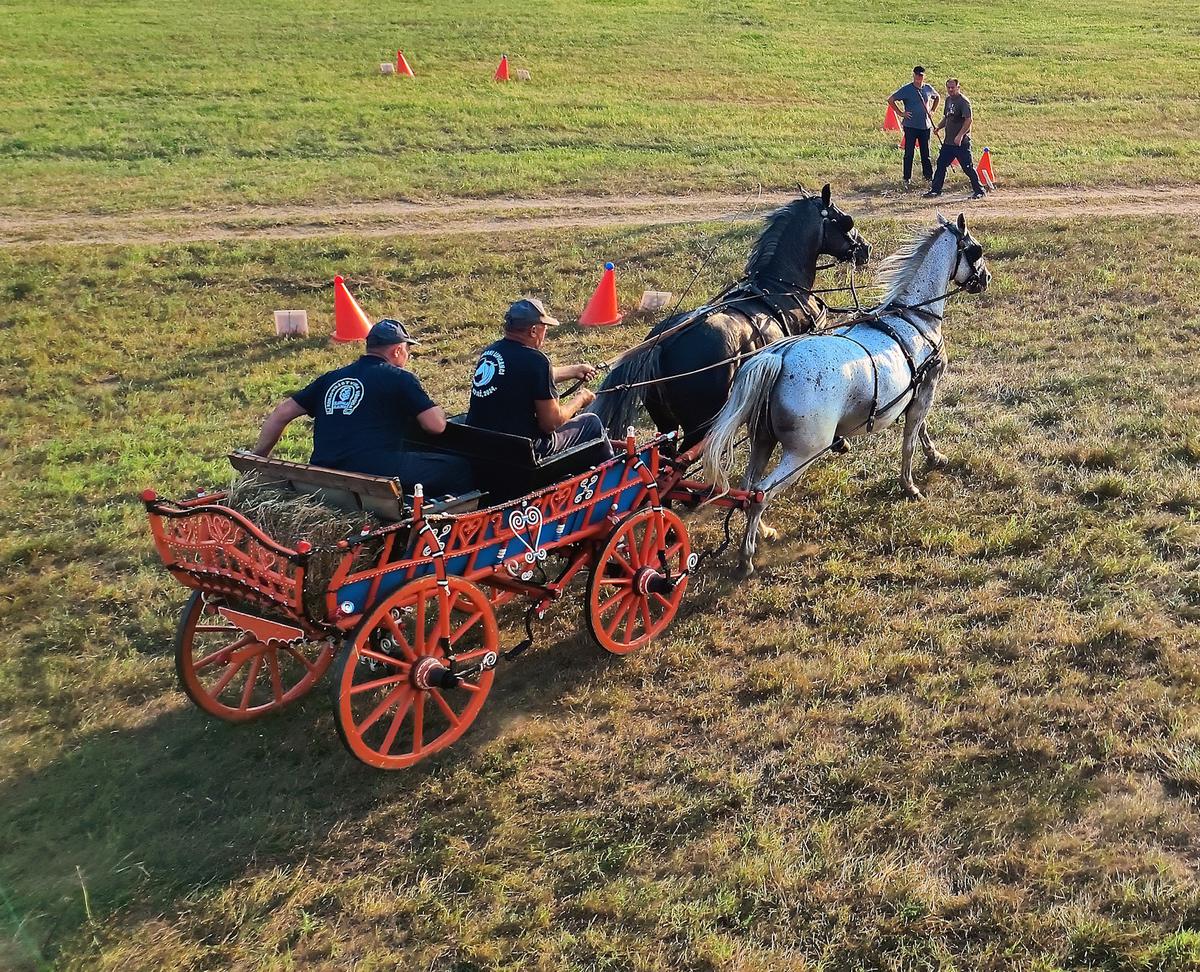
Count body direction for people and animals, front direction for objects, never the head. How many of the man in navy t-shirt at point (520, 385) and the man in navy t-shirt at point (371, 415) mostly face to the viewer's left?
0

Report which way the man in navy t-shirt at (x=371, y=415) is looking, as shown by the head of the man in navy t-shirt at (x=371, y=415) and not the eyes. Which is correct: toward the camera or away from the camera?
away from the camera

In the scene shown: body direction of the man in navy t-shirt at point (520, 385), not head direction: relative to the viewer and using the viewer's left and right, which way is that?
facing away from the viewer and to the right of the viewer

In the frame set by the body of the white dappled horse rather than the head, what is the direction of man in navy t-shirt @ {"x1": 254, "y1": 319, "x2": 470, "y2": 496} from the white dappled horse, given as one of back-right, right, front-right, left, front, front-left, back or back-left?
back

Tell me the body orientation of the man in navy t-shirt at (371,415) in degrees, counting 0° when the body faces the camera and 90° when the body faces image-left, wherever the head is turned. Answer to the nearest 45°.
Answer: approximately 225°

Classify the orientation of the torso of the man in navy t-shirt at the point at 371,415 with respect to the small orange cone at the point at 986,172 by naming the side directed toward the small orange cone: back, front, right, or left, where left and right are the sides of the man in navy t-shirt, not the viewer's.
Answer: front

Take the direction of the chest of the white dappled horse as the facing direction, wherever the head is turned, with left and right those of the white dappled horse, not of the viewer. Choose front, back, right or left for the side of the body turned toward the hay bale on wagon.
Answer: back
